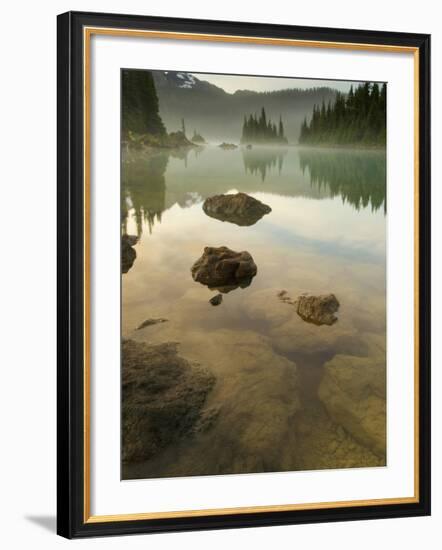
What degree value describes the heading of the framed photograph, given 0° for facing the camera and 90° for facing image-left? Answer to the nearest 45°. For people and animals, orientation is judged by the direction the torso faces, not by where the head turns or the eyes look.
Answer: approximately 315°
